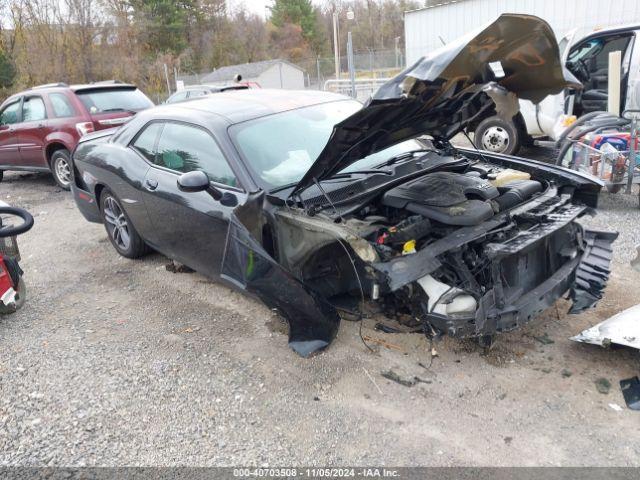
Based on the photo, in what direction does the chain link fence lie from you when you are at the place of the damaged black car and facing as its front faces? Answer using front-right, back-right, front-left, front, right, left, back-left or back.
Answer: back-left

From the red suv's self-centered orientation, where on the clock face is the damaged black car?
The damaged black car is roughly at 7 o'clock from the red suv.

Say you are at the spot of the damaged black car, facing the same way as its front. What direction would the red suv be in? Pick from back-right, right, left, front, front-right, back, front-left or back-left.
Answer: back

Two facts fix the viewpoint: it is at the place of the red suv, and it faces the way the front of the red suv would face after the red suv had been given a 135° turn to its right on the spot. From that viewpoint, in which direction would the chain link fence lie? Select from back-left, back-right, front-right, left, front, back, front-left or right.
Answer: front-left

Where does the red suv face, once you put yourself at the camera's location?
facing away from the viewer and to the left of the viewer

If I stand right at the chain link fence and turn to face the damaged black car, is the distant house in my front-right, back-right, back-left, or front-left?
back-right

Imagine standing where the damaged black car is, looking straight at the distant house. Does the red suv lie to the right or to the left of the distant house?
left

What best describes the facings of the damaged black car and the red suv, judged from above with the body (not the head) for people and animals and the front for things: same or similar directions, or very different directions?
very different directions
